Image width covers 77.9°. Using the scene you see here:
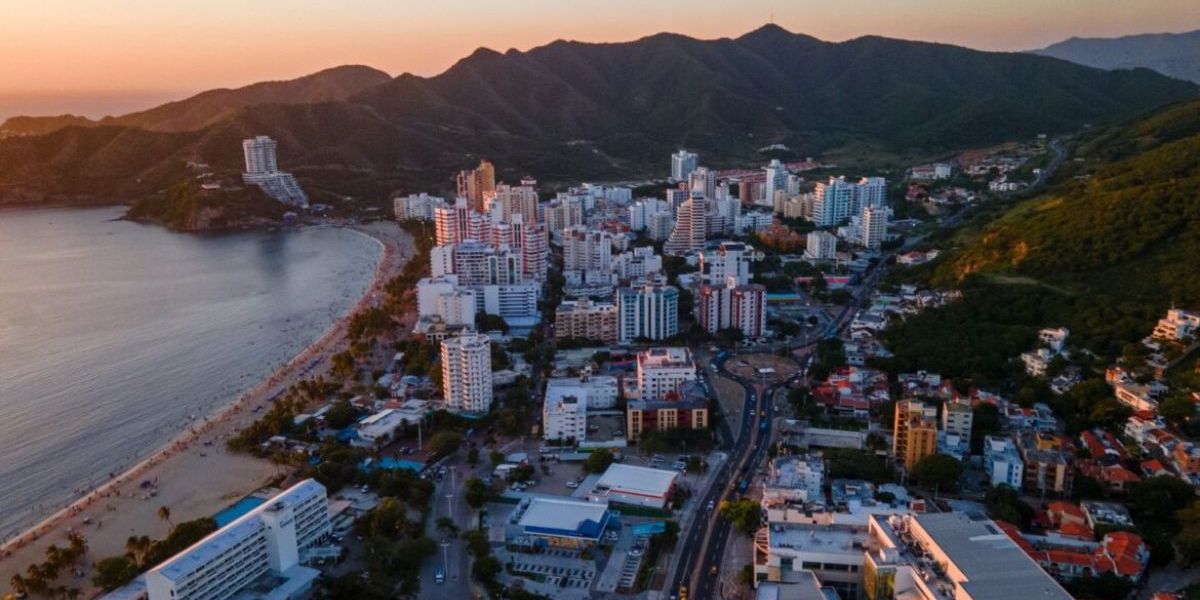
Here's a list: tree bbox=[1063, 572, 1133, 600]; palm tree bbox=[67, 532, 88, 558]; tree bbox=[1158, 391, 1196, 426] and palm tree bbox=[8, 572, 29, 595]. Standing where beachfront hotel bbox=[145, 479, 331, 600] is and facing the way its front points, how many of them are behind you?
2

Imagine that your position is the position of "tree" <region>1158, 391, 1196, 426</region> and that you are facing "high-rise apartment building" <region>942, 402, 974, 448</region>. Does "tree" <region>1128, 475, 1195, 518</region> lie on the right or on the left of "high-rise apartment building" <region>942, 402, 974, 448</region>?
left
